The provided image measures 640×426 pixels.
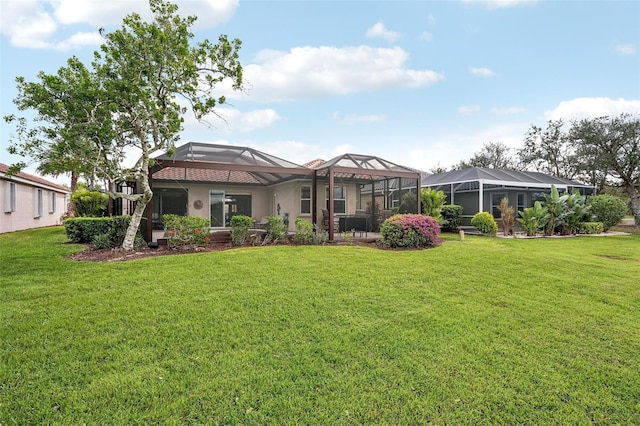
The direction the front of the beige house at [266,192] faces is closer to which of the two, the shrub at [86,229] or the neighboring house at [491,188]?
the neighboring house

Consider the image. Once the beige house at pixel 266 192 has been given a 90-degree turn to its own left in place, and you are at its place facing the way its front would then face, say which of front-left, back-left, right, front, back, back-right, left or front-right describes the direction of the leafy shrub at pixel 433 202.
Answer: back

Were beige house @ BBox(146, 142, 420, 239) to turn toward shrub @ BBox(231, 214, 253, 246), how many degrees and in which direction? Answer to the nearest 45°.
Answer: approximately 180°

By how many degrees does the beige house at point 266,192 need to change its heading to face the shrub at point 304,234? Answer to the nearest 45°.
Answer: approximately 180°

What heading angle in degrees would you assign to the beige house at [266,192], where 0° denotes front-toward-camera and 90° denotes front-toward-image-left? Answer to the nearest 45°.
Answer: approximately 180°

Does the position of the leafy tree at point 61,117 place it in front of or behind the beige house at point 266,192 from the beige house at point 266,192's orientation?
behind

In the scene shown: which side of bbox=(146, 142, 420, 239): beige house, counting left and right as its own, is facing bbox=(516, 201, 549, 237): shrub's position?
right
